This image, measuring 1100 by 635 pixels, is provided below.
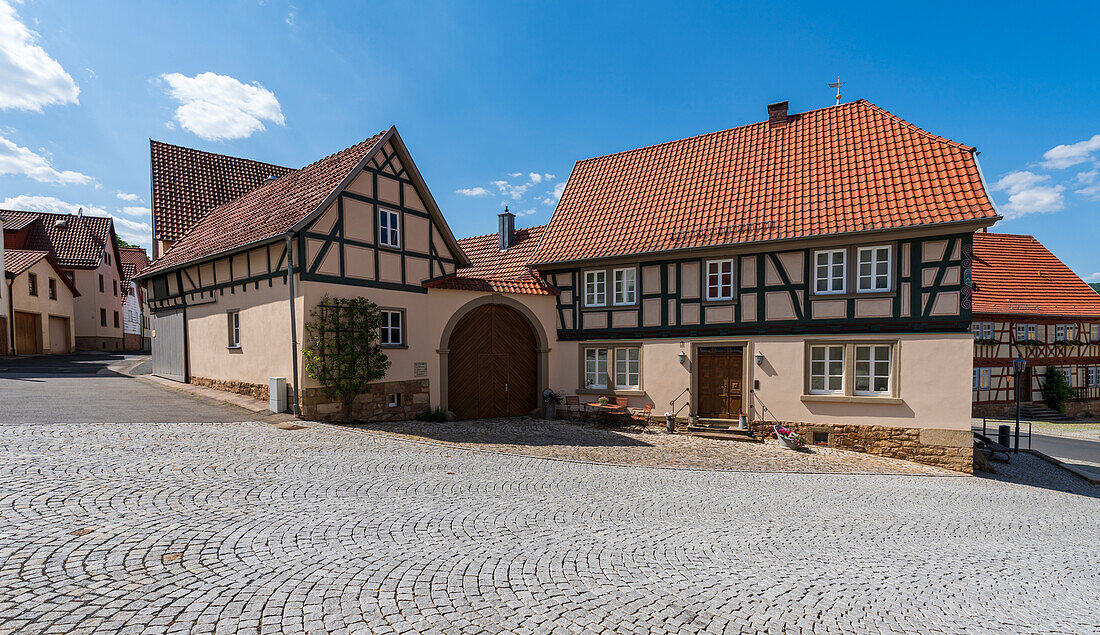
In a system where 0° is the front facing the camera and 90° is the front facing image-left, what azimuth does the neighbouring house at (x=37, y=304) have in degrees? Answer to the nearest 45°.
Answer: approximately 315°

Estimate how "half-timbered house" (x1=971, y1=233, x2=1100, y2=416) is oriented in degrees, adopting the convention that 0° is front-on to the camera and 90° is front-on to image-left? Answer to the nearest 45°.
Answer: approximately 0°

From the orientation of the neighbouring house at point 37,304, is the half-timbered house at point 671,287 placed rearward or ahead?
ahead

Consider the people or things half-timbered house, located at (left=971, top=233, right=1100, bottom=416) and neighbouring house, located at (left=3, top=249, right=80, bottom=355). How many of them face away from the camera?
0

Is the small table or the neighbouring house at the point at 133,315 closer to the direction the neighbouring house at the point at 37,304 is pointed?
the small table

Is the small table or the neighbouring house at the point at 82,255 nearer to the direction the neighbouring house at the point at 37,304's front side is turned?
the small table

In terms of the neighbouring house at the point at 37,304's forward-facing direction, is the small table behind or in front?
in front

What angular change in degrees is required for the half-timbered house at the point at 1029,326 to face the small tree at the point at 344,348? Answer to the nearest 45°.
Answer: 0° — it already faces it
